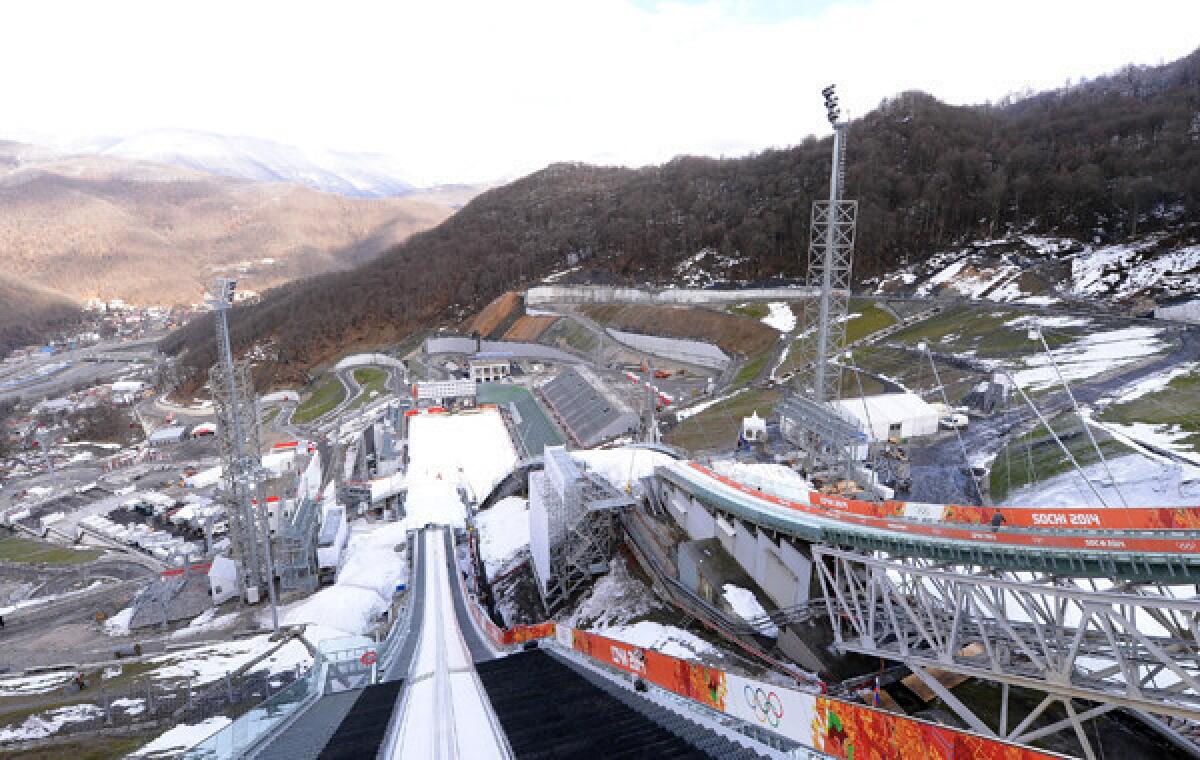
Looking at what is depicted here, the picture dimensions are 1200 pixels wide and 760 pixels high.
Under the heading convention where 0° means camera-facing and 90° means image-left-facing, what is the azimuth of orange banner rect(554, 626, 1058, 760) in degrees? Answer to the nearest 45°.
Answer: approximately 45°

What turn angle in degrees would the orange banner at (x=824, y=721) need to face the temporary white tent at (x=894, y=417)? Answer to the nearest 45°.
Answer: approximately 135° to its right

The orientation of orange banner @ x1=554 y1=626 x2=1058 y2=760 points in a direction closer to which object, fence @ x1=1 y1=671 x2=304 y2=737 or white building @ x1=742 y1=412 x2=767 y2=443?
the fence

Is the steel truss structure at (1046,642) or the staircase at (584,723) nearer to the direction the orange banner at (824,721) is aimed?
the staircase

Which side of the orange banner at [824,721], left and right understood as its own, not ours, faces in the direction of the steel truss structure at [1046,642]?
back

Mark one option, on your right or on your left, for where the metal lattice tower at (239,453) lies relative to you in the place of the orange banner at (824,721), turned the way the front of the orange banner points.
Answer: on your right
